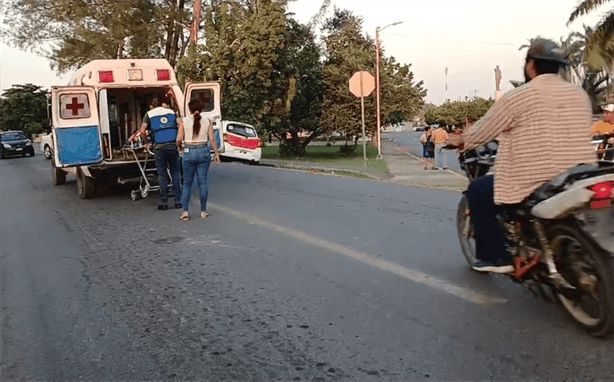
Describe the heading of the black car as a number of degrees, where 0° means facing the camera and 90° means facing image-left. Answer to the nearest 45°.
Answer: approximately 315°

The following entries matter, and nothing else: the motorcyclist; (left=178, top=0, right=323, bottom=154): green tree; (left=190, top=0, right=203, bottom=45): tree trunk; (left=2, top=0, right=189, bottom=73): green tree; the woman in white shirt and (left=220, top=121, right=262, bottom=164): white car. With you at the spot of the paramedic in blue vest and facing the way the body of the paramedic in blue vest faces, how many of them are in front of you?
4

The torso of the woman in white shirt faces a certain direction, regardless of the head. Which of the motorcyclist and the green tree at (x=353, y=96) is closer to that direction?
the green tree

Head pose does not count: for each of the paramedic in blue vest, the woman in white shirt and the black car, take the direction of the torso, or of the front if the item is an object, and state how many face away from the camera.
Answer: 2

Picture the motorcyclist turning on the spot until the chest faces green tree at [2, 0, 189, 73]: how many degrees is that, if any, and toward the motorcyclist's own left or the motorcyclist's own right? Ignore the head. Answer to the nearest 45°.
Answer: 0° — they already face it

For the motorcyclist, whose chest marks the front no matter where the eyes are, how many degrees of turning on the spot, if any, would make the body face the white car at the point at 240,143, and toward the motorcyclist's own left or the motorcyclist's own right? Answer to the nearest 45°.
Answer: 0° — they already face it

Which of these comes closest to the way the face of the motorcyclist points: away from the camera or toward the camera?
away from the camera

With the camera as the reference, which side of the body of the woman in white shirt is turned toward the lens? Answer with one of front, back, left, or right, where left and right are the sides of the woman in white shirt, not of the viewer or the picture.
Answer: back

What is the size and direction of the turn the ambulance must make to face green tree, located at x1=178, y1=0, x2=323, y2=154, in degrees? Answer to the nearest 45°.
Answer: approximately 45° to its right

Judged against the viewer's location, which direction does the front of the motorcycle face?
facing away from the viewer and to the left of the viewer

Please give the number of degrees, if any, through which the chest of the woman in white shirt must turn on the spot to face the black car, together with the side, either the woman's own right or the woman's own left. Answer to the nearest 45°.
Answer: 0° — they already face it

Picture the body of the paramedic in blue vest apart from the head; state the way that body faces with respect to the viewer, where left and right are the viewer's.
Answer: facing away from the viewer

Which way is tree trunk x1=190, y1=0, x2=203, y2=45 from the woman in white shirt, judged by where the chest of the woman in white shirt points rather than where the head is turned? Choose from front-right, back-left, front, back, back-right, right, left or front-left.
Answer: front
